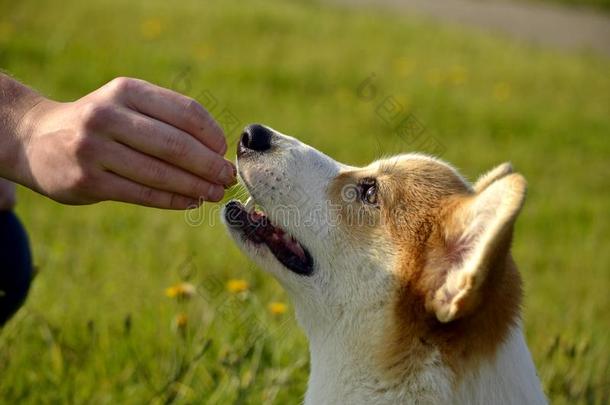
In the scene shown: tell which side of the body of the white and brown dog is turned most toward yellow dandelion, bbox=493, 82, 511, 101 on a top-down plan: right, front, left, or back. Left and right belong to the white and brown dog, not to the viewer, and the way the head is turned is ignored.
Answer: right

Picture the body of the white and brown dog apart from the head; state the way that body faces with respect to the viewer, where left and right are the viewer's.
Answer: facing to the left of the viewer
